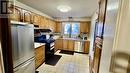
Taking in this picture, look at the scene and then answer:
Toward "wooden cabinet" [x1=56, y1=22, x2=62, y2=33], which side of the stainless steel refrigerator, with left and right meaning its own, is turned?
left

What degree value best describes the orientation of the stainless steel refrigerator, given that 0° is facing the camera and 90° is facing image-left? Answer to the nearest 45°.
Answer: approximately 315°

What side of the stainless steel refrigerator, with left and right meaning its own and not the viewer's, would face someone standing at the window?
left
